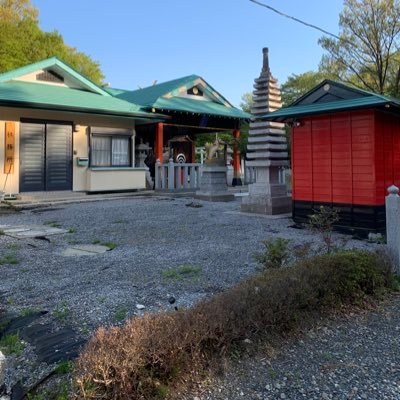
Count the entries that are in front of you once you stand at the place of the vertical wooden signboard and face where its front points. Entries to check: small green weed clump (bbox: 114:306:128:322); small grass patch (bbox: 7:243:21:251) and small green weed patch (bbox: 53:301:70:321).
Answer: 3

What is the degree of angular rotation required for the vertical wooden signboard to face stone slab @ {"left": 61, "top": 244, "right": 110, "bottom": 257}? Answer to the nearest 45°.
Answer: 0° — it already faces it

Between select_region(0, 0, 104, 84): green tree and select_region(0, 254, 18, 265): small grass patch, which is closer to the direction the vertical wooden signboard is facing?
the small grass patch

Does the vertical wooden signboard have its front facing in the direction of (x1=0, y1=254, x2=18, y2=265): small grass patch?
yes

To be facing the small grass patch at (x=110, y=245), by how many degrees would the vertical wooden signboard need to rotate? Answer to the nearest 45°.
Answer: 0° — it already faces it

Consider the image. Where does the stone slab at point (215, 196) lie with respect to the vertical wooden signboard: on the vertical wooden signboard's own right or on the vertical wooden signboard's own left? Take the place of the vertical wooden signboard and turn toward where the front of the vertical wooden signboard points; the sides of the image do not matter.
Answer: on the vertical wooden signboard's own left

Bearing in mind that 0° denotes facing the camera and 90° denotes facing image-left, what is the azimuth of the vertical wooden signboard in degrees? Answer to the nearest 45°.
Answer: approximately 0°

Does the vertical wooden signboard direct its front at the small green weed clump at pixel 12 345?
yes

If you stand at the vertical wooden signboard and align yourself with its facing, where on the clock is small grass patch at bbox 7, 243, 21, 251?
The small grass patch is roughly at 12 o'clock from the vertical wooden signboard.

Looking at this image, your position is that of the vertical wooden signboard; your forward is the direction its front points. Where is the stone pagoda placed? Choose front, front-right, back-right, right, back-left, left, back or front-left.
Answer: front-left

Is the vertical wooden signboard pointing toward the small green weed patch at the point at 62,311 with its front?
yes

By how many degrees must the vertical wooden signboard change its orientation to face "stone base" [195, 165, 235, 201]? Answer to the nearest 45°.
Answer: approximately 90° to its left

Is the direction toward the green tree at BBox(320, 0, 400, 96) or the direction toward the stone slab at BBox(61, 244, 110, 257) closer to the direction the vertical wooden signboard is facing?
the stone slab
